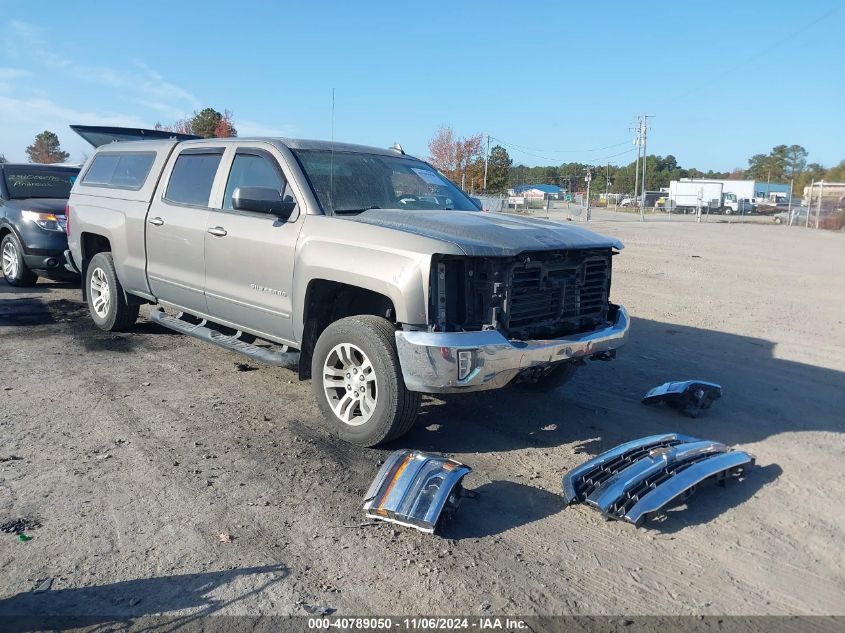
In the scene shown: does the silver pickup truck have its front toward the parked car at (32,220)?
no

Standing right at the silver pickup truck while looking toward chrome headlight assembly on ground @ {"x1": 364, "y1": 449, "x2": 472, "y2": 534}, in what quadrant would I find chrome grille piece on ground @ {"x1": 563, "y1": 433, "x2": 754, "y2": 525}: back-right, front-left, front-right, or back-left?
front-left

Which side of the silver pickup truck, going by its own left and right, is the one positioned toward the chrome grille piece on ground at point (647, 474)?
front

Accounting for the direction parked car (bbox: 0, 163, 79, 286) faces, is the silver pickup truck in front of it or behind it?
in front

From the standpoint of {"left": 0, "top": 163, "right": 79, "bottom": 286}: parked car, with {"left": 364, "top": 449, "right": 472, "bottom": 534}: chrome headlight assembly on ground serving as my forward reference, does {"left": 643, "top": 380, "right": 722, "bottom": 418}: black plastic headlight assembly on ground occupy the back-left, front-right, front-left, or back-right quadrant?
front-left

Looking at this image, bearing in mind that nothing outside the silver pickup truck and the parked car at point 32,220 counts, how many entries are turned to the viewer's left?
0

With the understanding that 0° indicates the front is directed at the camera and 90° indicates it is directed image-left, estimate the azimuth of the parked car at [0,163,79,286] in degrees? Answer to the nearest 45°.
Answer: approximately 315°

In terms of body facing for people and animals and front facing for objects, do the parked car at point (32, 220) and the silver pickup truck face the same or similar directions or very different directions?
same or similar directions

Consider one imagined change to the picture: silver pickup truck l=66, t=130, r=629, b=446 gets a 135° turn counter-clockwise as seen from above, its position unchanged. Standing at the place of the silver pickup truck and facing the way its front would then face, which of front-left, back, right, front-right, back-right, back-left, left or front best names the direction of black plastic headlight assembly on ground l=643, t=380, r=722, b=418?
right

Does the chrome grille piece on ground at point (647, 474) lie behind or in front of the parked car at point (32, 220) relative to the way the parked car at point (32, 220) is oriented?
in front

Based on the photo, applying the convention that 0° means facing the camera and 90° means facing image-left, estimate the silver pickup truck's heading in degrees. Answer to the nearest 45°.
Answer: approximately 315°
